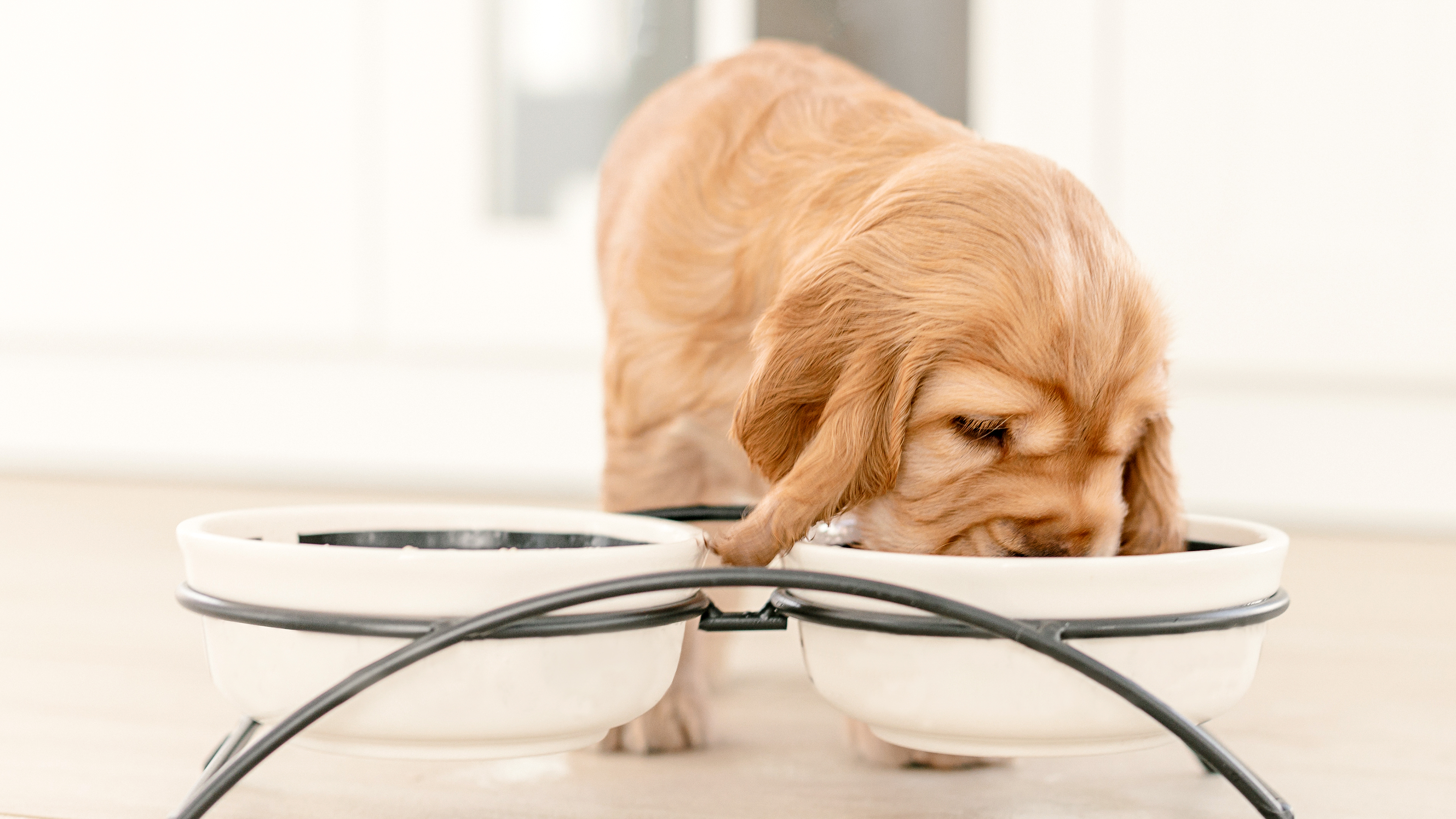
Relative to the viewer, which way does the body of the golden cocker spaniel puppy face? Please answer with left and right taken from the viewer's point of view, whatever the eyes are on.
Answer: facing the viewer and to the right of the viewer

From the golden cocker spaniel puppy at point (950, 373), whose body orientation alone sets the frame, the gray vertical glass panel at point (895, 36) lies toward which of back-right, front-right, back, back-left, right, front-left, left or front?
back-left
